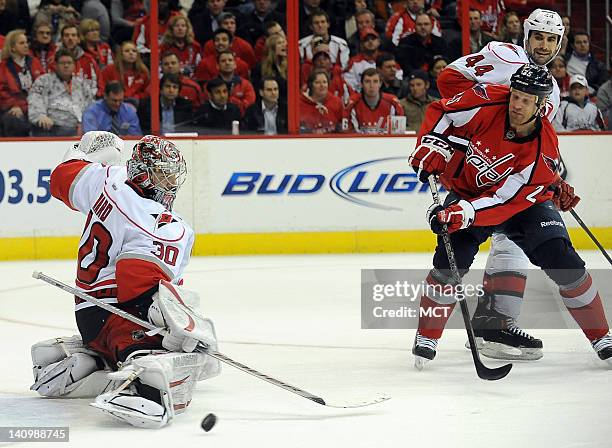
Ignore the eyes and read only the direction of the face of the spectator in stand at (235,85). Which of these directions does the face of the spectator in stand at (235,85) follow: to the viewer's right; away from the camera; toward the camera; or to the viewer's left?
toward the camera

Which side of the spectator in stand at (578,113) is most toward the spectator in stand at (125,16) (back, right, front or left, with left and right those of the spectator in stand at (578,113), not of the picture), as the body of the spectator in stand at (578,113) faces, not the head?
right

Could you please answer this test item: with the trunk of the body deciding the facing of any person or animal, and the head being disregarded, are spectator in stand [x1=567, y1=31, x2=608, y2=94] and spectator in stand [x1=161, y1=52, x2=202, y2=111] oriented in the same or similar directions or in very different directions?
same or similar directions

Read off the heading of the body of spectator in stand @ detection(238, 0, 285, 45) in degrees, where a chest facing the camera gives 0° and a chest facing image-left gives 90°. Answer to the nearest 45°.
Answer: approximately 0°

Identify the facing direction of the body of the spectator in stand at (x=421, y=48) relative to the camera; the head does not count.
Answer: toward the camera

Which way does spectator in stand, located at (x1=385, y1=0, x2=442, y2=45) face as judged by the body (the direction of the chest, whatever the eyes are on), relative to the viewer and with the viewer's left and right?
facing the viewer

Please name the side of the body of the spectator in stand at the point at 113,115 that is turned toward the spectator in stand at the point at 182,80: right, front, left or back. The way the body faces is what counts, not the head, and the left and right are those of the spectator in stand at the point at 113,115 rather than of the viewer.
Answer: left

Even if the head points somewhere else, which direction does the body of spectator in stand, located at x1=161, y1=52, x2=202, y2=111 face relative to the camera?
toward the camera

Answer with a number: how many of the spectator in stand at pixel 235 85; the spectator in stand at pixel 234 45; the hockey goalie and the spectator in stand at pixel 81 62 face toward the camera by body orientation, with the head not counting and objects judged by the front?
3

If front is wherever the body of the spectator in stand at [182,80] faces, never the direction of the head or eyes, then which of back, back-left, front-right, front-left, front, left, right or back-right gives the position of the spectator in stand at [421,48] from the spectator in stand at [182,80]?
left

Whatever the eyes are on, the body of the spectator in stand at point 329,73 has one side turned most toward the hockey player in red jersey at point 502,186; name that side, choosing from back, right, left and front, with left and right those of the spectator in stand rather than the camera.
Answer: front

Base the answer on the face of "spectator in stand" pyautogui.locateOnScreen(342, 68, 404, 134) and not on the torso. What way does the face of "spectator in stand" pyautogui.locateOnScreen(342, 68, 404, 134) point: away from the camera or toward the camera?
toward the camera

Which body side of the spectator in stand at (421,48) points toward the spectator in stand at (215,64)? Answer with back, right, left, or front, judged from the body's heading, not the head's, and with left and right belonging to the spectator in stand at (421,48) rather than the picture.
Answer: right

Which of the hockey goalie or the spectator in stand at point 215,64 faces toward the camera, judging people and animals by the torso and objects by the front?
the spectator in stand
